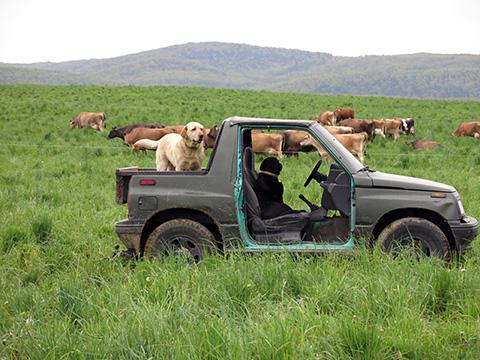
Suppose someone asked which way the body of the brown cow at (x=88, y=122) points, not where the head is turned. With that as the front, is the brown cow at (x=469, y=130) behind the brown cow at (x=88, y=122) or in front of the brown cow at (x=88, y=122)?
behind

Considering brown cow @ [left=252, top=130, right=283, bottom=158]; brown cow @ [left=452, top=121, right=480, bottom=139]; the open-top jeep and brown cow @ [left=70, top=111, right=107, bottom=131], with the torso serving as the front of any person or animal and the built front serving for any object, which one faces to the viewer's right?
the open-top jeep

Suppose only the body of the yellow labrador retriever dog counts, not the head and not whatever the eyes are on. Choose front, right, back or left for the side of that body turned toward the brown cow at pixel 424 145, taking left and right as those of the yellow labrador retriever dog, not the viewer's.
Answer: left

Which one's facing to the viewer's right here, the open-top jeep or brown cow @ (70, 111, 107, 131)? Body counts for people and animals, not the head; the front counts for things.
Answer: the open-top jeep

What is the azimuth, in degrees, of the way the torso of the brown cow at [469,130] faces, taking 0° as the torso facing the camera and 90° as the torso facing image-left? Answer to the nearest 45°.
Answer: approximately 90°

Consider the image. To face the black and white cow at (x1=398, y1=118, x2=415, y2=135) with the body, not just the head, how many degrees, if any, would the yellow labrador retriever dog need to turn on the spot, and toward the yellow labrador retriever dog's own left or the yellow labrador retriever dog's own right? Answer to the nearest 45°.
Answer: approximately 90° to the yellow labrador retriever dog's own left

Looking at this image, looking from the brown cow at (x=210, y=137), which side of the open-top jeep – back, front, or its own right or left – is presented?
left

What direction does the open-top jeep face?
to the viewer's right
